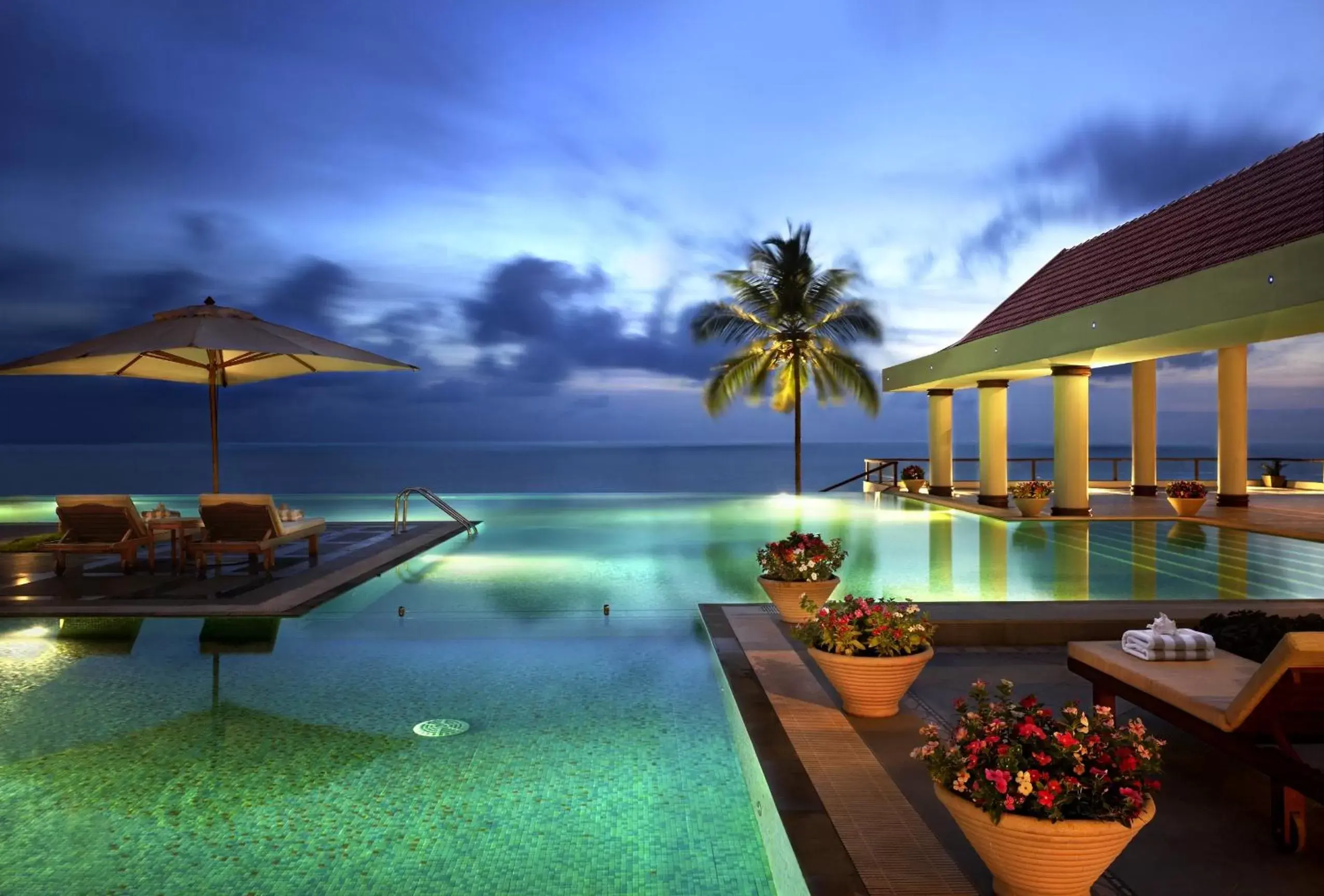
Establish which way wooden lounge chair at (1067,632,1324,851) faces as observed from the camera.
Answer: facing away from the viewer and to the left of the viewer

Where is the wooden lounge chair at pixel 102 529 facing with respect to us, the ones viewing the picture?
facing away from the viewer and to the right of the viewer

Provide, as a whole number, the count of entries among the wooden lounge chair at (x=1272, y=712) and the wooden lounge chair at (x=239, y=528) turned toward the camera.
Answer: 0

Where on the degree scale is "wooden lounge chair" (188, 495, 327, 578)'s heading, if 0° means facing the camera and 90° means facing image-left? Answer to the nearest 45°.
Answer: approximately 225°

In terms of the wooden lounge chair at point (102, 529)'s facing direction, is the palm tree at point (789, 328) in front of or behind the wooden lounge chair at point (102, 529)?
in front
